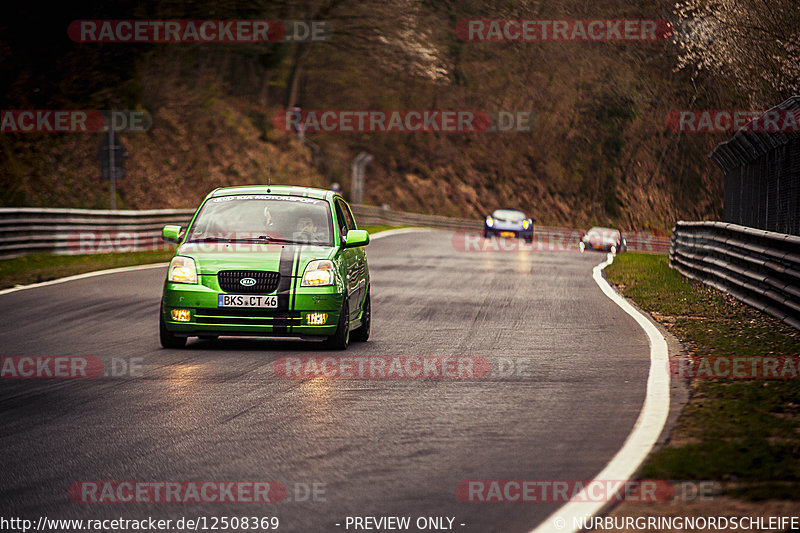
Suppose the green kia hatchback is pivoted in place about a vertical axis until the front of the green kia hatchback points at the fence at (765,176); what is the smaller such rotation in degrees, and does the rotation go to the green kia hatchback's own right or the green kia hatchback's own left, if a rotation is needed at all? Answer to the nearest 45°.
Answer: approximately 135° to the green kia hatchback's own left

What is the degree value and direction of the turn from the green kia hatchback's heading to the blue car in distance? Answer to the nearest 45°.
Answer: approximately 180°

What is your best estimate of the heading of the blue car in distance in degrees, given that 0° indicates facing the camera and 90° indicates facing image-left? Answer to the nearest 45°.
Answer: approximately 0°

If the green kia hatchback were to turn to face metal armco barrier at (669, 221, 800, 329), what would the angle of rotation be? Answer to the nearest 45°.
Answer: approximately 135° to its left

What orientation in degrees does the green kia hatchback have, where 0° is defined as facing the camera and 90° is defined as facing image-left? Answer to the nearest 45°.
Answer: approximately 0°

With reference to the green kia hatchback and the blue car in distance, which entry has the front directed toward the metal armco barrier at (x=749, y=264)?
the blue car in distance

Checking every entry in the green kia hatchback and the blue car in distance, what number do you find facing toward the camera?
2

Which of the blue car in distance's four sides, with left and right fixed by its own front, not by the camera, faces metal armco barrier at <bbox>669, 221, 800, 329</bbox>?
front

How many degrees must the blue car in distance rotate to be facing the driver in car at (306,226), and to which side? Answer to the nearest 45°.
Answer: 0° — it already faces them
